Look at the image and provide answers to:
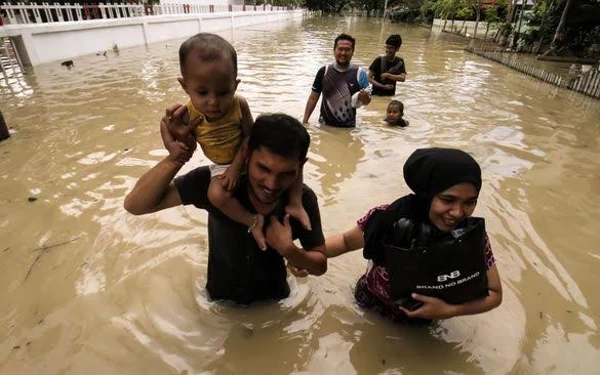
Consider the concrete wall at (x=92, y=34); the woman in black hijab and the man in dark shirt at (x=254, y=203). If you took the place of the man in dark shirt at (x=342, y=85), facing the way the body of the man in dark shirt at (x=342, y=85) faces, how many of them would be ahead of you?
2

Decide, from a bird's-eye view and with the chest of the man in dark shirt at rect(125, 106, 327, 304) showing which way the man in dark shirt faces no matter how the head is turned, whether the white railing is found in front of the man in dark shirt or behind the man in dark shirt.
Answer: behind

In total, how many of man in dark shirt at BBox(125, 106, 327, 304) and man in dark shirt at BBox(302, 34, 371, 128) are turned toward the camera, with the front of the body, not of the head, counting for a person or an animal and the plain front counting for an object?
2

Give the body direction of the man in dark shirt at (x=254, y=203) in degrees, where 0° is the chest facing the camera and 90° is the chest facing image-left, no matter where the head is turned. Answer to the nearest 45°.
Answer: approximately 0°

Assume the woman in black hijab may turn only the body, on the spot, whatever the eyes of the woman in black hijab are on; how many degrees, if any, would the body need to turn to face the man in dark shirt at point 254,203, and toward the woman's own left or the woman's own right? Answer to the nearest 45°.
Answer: approximately 135° to the woman's own right

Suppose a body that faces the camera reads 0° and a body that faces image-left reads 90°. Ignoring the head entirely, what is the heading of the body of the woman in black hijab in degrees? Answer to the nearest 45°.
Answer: approximately 315°

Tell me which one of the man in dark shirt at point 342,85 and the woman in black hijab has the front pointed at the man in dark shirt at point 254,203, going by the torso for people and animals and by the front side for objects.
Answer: the man in dark shirt at point 342,85

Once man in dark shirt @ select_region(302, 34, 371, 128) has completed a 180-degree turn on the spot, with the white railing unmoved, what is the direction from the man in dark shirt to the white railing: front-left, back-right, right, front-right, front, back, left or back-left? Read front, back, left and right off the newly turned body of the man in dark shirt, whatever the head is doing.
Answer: front-left

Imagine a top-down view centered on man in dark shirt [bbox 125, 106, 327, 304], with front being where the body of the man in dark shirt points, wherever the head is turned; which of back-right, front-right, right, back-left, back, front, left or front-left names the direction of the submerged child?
back-left

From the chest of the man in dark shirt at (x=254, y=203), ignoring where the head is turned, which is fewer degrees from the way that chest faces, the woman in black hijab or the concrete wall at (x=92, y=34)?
the woman in black hijab
